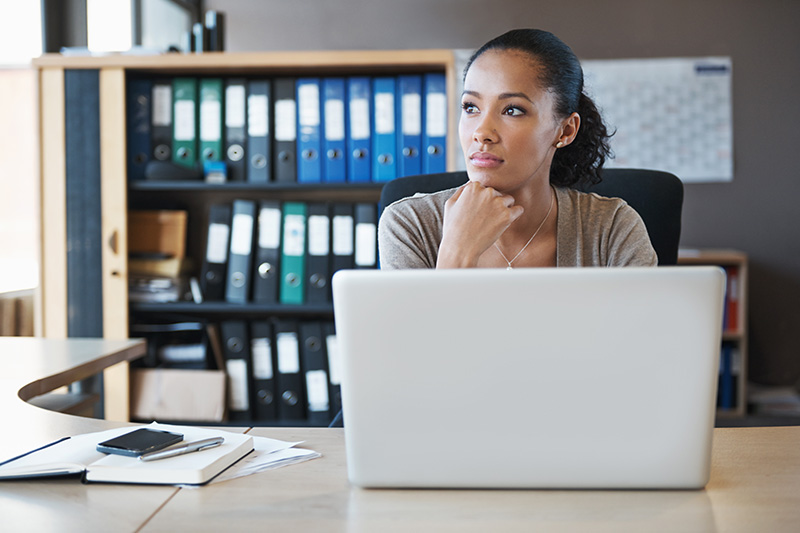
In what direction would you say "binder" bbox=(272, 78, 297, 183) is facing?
toward the camera

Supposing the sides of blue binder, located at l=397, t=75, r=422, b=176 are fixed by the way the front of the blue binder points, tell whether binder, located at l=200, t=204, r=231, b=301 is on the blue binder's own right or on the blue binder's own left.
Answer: on the blue binder's own right

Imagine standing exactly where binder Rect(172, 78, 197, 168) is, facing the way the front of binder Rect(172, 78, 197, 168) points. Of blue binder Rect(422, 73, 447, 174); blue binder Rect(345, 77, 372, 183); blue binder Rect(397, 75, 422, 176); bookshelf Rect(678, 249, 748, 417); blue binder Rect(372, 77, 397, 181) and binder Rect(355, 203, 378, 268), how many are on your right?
0

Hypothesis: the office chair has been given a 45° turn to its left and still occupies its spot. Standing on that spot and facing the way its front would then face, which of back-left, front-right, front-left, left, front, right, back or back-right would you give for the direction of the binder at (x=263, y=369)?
back

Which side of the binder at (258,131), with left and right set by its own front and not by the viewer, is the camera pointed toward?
front

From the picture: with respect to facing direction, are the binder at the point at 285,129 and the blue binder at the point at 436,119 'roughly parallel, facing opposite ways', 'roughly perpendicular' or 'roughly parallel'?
roughly parallel

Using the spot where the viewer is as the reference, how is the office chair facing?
facing the viewer

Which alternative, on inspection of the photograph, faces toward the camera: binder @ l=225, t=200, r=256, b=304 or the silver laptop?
the binder

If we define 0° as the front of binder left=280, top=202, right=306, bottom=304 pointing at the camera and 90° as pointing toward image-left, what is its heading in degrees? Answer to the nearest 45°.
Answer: approximately 0°

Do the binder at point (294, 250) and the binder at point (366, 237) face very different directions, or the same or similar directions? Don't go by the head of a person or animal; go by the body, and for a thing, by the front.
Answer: same or similar directions

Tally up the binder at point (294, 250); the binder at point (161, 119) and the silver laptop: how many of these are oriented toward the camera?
2

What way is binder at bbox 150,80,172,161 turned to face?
toward the camera

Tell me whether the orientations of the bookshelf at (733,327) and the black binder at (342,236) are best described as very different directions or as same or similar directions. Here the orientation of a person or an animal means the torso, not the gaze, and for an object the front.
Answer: same or similar directions

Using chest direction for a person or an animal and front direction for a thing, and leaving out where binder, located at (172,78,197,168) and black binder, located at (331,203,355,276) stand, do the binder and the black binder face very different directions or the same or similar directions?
same or similar directions

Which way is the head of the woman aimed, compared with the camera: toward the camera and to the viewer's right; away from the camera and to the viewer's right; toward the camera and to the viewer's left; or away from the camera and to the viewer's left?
toward the camera and to the viewer's left

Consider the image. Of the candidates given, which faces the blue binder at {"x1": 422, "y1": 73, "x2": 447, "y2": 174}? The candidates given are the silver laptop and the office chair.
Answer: the silver laptop

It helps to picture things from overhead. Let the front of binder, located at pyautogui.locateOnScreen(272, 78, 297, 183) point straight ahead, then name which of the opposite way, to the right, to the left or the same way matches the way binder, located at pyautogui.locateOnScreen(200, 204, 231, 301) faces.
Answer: the same way

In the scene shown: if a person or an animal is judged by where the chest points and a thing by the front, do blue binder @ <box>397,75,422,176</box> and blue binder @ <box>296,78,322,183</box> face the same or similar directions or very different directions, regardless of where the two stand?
same or similar directions

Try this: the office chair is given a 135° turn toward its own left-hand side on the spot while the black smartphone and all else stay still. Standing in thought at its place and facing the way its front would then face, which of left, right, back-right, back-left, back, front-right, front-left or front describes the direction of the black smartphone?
back

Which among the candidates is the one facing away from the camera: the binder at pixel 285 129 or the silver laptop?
the silver laptop
